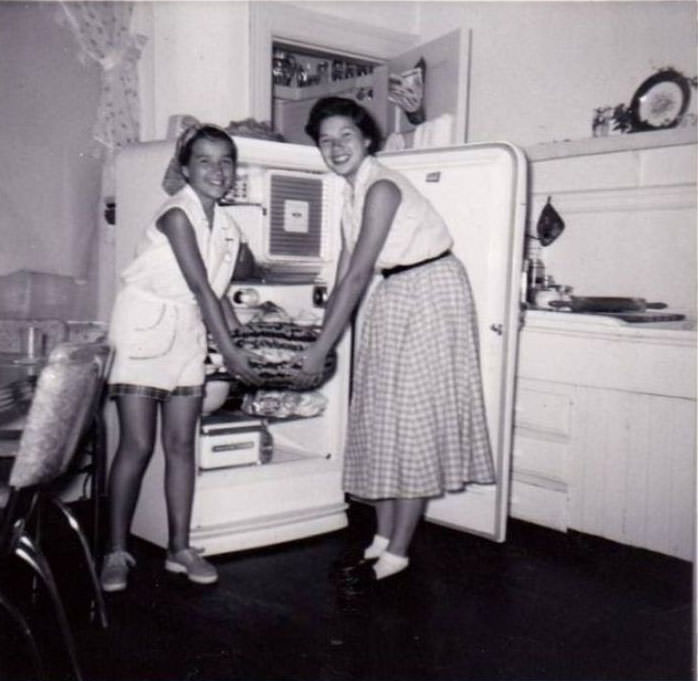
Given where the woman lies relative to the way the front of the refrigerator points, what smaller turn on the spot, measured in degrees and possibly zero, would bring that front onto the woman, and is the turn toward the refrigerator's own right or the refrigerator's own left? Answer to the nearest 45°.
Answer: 0° — it already faces them

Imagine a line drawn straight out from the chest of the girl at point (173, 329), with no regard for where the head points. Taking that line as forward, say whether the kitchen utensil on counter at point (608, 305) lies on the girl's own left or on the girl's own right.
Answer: on the girl's own left

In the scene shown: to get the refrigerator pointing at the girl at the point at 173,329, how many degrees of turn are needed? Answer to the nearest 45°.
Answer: approximately 90° to its right

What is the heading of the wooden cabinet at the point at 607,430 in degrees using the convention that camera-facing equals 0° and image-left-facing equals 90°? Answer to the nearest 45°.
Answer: approximately 45°

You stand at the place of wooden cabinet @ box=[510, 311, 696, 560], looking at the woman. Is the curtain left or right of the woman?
right

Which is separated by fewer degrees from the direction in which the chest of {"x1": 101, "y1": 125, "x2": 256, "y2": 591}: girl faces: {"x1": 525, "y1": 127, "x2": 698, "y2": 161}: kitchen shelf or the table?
the kitchen shelf
